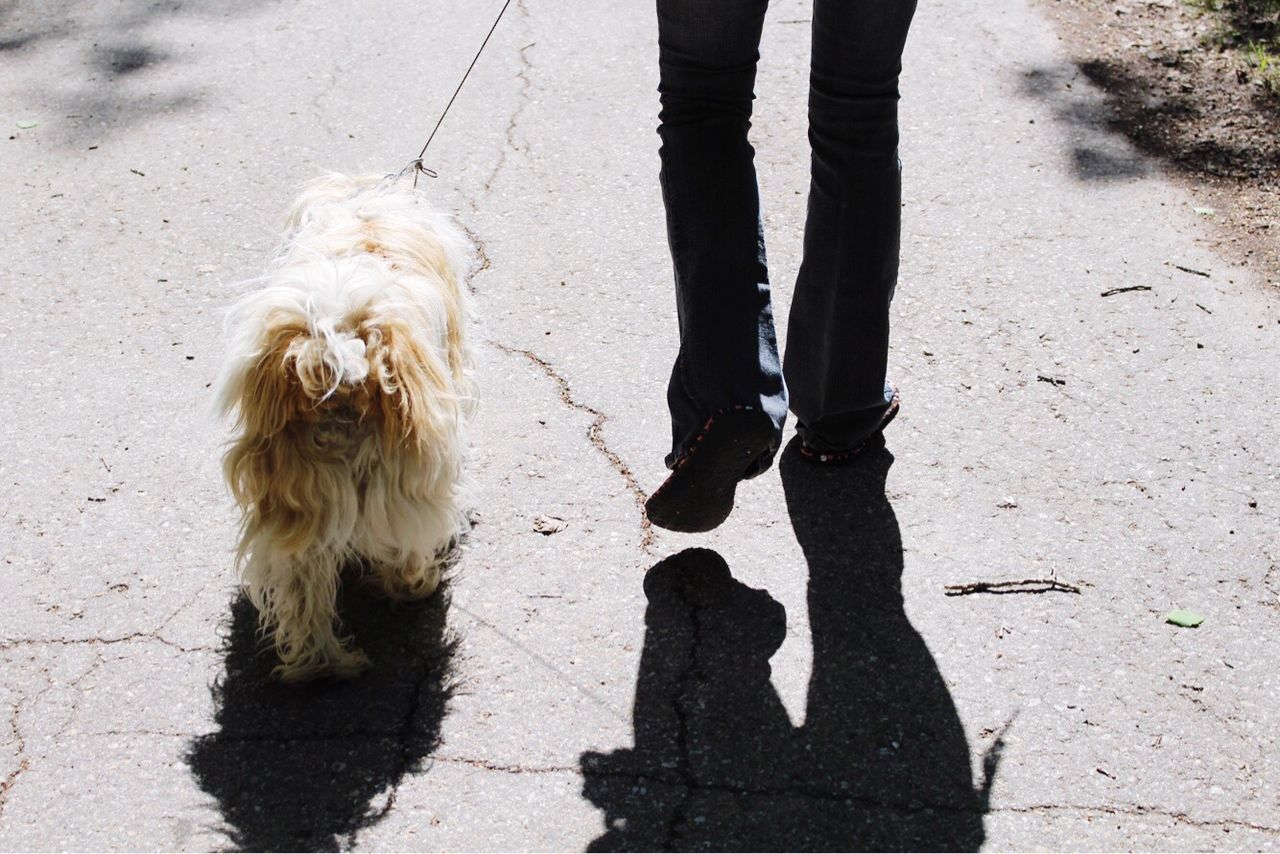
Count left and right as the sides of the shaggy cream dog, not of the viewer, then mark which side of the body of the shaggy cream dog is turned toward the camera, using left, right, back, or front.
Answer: back

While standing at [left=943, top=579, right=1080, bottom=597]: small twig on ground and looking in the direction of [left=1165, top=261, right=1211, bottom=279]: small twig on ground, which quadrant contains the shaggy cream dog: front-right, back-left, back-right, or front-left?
back-left

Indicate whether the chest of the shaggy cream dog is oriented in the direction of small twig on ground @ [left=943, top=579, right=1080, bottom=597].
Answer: no

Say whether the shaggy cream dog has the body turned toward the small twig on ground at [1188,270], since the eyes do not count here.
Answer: no

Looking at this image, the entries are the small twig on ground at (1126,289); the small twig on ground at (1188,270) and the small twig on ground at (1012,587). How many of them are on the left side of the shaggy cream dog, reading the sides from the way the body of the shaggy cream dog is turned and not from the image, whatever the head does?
0

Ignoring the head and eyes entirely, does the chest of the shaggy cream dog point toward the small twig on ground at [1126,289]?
no
